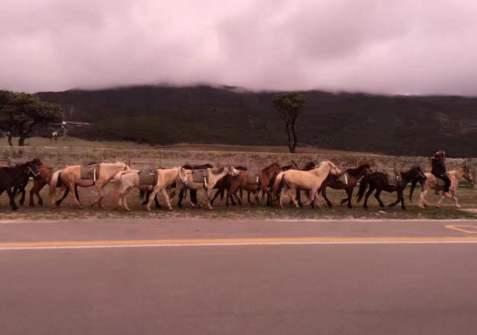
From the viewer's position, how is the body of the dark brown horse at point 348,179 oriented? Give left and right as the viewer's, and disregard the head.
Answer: facing to the right of the viewer

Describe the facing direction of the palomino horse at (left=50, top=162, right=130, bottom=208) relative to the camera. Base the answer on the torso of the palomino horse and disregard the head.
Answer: to the viewer's right

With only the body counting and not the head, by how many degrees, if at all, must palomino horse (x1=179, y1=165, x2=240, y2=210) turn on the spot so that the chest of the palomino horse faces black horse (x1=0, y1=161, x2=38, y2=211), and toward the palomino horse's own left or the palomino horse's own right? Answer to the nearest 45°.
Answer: approximately 180°

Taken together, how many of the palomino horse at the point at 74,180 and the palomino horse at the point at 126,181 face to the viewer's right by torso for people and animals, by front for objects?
2

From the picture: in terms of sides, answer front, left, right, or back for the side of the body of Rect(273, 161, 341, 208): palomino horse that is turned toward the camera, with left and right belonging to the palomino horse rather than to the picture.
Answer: right

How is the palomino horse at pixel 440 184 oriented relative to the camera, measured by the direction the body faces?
to the viewer's right

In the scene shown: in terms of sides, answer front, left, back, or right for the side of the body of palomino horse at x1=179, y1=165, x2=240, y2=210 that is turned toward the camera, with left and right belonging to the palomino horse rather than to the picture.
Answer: right

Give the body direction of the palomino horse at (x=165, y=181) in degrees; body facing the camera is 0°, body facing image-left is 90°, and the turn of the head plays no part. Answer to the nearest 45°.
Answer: approximately 270°

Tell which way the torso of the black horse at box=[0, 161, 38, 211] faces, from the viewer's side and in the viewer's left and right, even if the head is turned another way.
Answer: facing to the right of the viewer

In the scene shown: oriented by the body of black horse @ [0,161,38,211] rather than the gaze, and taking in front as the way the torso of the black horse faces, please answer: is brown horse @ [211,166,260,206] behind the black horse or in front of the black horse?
in front

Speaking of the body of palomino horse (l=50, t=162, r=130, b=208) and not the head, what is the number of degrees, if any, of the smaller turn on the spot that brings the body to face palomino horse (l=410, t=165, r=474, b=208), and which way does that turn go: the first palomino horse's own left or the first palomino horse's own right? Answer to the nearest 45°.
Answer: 0° — it already faces it

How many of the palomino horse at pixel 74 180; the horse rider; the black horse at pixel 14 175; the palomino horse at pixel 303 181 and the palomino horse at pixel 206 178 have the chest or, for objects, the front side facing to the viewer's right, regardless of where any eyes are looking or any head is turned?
5

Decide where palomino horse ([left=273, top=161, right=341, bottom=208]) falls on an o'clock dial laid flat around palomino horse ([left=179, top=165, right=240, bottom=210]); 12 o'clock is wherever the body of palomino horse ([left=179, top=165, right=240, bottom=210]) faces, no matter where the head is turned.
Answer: palomino horse ([left=273, top=161, right=341, bottom=208]) is roughly at 12 o'clock from palomino horse ([left=179, top=165, right=240, bottom=210]).

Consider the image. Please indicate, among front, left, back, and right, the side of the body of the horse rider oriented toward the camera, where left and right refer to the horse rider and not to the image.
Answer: right

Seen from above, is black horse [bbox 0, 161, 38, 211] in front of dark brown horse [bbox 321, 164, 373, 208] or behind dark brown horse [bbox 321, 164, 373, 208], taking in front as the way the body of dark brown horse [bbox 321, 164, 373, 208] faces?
behind

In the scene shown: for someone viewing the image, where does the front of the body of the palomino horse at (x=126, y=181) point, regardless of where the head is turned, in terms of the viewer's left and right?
facing to the right of the viewer

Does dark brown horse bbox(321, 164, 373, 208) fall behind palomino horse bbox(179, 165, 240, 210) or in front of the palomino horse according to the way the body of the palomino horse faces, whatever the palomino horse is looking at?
in front
